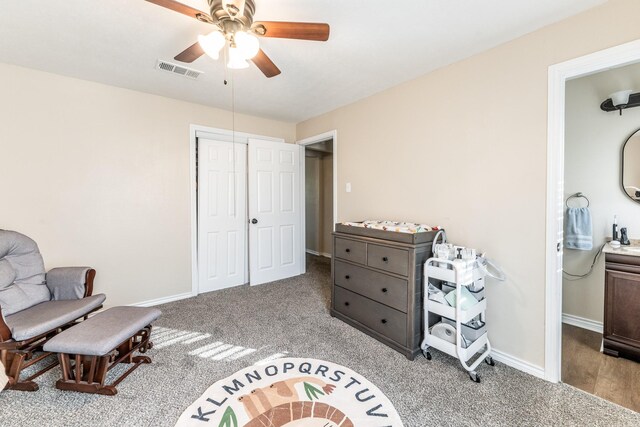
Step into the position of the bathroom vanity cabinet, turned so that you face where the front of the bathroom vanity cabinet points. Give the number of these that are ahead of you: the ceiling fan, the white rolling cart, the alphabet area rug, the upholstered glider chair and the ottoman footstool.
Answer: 5

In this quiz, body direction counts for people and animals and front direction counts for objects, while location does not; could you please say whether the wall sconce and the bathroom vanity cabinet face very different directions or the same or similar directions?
same or similar directions

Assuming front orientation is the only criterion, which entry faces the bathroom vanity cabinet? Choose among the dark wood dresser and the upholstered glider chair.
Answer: the upholstered glider chair

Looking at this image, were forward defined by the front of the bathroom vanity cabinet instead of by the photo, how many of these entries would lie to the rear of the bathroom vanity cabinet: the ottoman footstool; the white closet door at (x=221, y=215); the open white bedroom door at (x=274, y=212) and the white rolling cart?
0

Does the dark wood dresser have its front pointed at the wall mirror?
no

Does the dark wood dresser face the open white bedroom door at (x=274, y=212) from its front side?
no

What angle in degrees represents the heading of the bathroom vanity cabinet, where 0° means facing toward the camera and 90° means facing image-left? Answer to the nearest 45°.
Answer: approximately 45°

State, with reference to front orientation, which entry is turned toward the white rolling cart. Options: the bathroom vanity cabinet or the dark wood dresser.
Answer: the bathroom vanity cabinet

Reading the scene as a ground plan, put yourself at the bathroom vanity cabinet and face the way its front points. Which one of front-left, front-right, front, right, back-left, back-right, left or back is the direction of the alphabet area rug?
front

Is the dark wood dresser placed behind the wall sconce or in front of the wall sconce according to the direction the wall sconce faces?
in front

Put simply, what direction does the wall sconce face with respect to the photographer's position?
facing the viewer and to the left of the viewer

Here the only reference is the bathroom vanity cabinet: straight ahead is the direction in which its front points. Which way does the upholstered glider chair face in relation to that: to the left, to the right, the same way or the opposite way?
the opposite way

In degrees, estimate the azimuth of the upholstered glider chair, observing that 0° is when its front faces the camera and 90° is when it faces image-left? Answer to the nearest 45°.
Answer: approximately 315°
